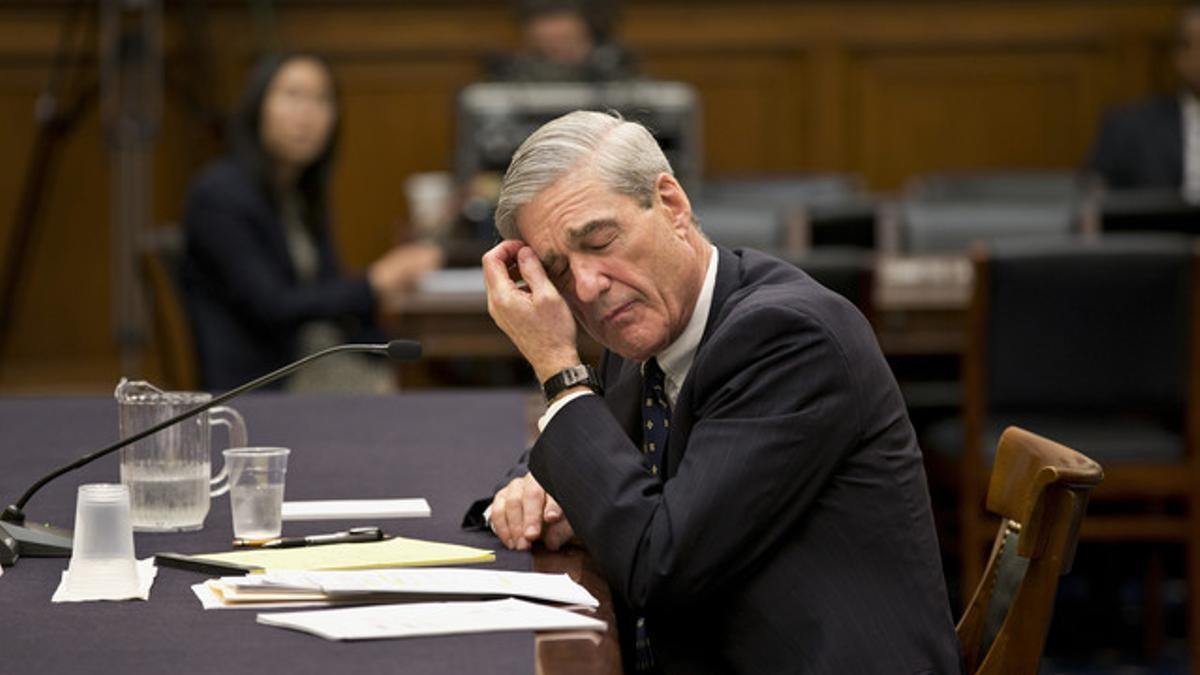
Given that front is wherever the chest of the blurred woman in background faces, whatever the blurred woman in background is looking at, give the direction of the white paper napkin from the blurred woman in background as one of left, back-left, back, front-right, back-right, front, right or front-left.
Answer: front-right

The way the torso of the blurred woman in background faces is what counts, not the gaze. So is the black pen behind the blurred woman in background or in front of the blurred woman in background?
in front

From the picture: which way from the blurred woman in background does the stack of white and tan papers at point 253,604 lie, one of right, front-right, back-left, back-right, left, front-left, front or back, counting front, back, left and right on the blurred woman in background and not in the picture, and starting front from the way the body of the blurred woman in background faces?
front-right

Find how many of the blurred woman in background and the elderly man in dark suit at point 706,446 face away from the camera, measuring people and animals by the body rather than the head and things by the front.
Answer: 0

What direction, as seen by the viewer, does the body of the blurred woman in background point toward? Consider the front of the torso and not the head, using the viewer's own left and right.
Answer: facing the viewer and to the right of the viewer

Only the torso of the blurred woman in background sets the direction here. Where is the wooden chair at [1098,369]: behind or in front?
in front

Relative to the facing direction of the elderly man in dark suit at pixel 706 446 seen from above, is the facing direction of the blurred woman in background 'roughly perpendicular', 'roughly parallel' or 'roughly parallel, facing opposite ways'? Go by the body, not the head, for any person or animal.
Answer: roughly perpendicular

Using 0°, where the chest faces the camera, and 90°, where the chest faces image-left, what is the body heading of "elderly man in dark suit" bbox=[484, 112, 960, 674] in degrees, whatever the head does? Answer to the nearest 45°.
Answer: approximately 45°

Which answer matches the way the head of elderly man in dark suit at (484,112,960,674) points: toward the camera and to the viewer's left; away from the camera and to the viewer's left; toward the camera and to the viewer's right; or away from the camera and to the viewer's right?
toward the camera and to the viewer's left

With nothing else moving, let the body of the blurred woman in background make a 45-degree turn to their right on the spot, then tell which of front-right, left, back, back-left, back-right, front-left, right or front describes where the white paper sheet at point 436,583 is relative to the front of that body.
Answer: front

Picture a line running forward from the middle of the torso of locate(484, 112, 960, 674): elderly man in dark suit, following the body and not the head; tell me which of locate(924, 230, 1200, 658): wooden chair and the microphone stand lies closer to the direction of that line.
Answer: the microphone stand

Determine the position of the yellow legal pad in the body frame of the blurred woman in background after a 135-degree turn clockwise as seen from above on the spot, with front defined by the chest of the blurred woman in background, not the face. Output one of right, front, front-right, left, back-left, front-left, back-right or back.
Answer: left
